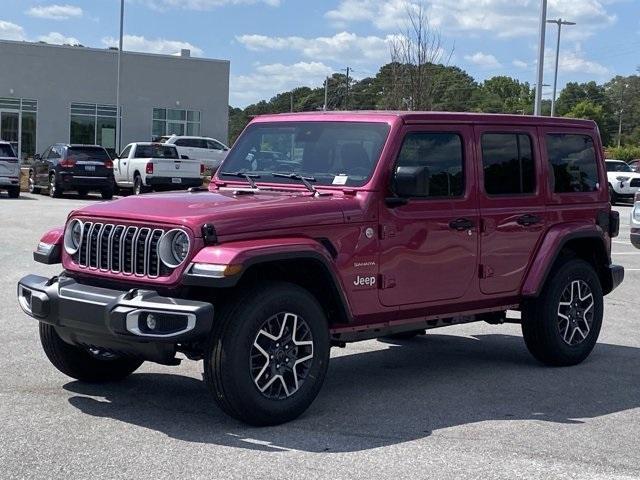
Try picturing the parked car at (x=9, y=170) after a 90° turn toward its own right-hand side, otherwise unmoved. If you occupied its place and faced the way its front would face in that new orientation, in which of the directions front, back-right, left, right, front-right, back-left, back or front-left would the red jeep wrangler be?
right

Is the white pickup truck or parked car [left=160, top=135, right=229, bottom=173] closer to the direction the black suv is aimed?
the parked car

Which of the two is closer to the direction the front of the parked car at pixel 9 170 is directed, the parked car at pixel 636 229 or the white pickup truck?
the white pickup truck

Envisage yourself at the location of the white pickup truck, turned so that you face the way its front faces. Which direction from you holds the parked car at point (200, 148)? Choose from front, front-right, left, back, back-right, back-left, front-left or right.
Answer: front-right

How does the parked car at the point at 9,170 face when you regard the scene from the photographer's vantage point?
facing away from the viewer

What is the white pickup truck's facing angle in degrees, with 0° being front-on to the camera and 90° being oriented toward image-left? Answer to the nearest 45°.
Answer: approximately 135°

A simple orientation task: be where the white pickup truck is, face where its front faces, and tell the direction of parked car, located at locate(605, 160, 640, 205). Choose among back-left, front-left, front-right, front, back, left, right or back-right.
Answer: back-right

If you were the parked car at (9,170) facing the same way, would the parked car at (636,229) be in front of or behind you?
behind

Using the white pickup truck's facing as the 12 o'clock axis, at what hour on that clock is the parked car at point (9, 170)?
The parked car is roughly at 10 o'clock from the white pickup truck.

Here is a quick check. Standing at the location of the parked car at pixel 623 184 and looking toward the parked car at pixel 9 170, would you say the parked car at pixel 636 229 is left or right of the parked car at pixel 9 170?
left
